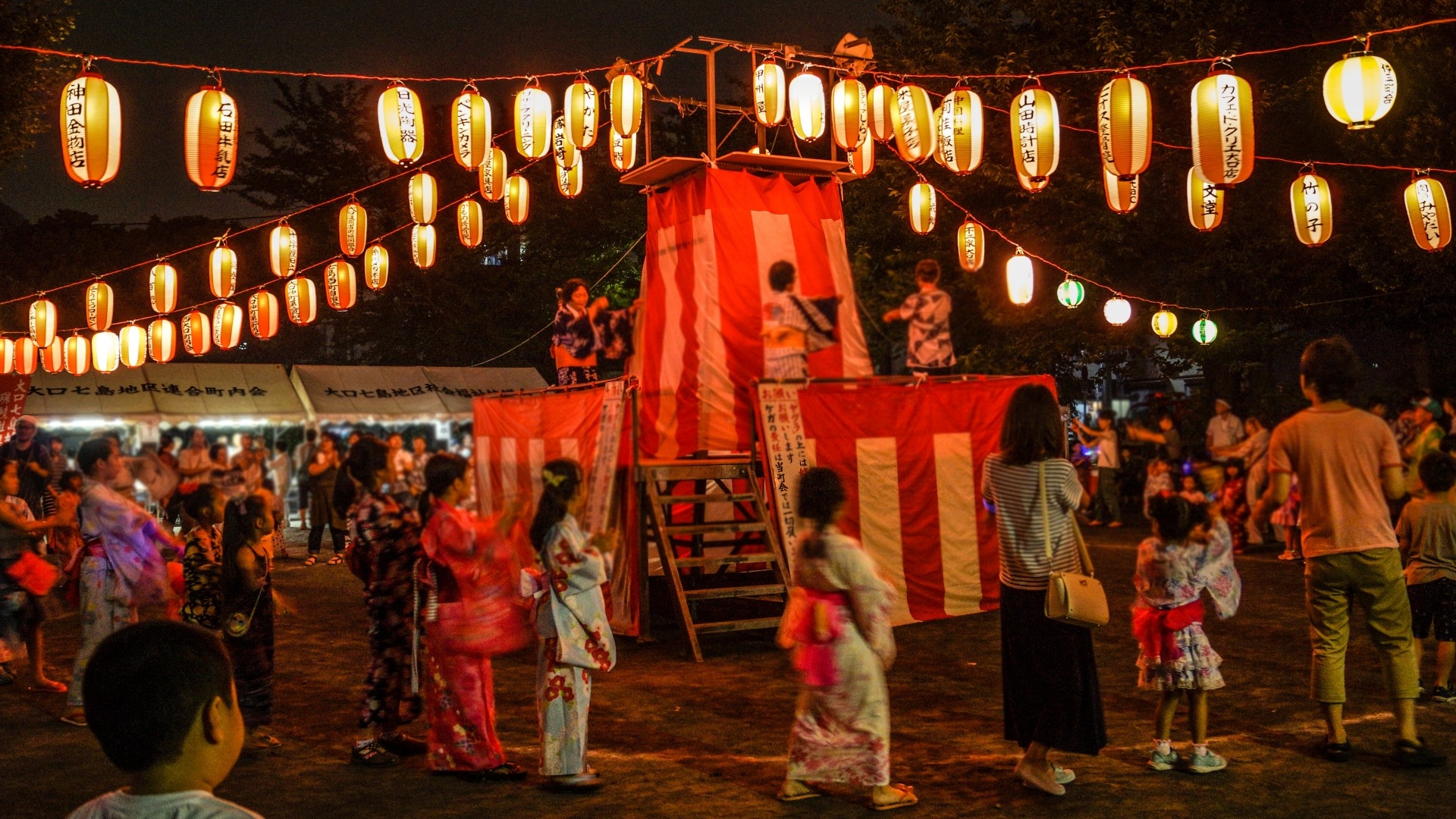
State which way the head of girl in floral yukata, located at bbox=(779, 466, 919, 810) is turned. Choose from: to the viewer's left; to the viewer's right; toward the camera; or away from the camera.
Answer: away from the camera

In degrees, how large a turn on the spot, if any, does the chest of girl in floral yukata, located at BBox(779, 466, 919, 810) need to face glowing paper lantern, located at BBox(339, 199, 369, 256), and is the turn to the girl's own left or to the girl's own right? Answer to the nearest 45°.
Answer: approximately 90° to the girl's own left

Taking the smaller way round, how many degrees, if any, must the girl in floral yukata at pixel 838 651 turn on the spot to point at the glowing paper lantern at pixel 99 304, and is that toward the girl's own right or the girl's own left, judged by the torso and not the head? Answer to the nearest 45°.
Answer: approximately 90° to the girl's own left

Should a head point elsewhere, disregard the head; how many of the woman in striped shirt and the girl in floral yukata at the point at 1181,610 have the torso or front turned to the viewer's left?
0

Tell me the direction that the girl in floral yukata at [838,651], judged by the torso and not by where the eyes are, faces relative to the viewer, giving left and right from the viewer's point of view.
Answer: facing away from the viewer and to the right of the viewer

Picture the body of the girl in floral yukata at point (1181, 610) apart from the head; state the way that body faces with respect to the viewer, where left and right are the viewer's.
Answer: facing away from the viewer and to the right of the viewer

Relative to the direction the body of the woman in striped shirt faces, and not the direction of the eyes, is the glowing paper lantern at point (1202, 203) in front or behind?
in front

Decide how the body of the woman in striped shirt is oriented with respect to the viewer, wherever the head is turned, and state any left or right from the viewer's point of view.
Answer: facing away from the viewer and to the right of the viewer

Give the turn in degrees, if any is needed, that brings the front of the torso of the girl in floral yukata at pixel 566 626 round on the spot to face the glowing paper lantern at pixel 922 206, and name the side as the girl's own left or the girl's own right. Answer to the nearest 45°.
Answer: approximately 45° to the girl's own left

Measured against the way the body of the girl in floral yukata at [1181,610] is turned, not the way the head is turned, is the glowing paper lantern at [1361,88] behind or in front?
in front
